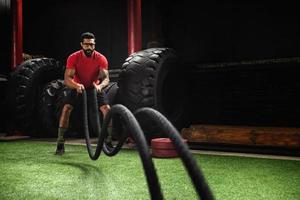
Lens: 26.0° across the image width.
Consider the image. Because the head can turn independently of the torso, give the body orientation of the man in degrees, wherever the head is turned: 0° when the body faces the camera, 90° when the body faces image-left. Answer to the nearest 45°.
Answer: approximately 0°

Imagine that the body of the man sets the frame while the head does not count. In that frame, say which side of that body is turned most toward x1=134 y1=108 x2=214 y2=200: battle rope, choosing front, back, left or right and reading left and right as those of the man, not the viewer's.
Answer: front

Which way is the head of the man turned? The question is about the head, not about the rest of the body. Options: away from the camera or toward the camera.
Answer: toward the camera
